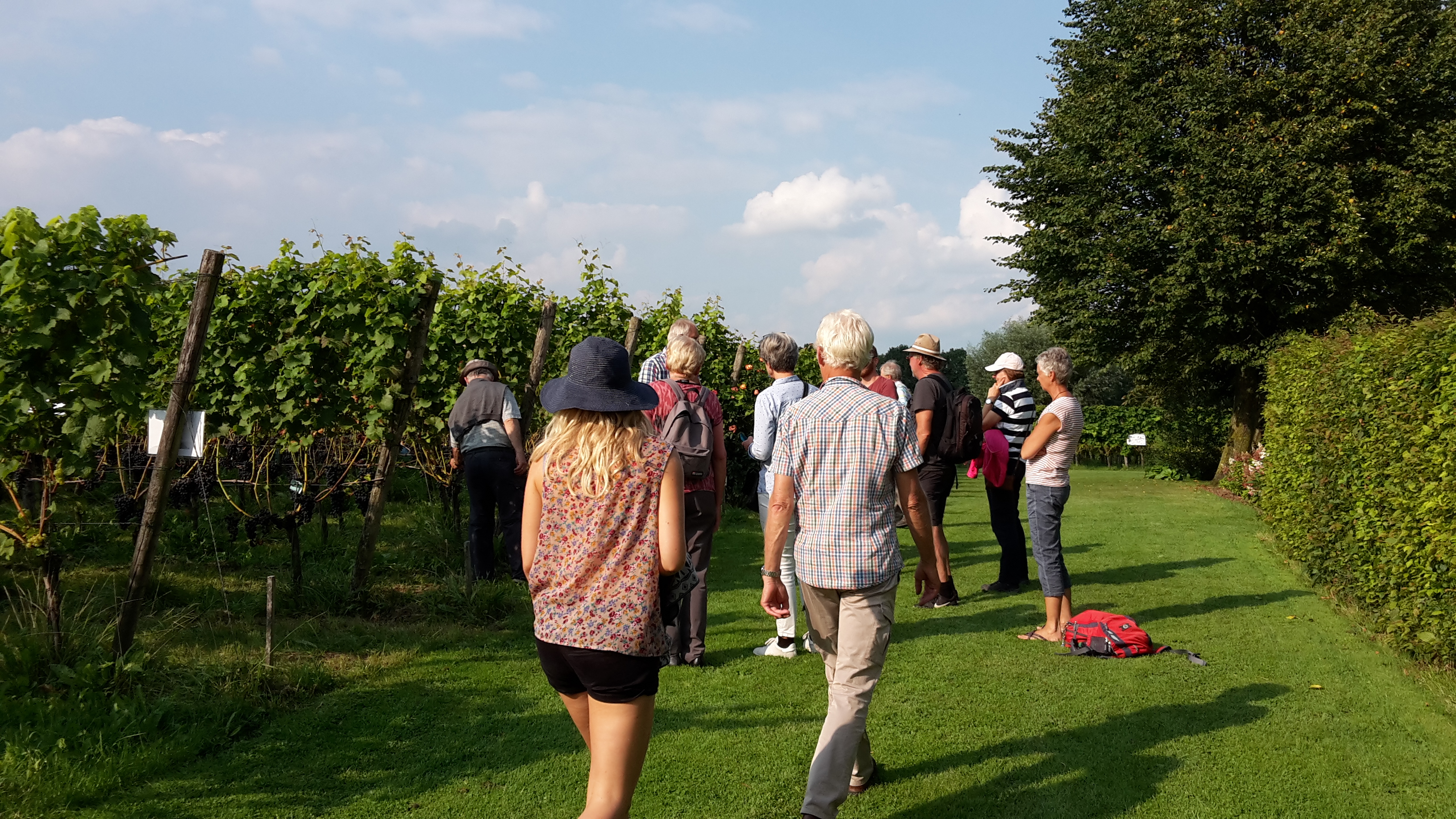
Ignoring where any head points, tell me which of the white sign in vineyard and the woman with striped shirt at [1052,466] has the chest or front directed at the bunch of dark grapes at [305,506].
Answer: the woman with striped shirt

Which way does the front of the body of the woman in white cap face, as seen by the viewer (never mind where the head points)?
to the viewer's left

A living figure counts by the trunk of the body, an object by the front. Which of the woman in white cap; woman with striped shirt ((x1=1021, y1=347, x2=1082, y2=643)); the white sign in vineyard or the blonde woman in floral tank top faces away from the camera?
the blonde woman in floral tank top

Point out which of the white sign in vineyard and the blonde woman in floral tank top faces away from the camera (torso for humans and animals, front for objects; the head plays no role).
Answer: the blonde woman in floral tank top

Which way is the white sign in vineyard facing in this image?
toward the camera

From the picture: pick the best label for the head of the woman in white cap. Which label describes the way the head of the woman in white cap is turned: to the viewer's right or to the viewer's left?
to the viewer's left

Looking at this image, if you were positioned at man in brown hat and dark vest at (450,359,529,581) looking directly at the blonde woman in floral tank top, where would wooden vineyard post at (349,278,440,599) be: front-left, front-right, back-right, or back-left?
front-right

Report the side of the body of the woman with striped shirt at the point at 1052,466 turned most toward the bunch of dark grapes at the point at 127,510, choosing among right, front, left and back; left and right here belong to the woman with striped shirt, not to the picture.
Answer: front

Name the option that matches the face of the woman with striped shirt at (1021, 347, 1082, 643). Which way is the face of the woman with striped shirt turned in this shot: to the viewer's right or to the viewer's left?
to the viewer's left

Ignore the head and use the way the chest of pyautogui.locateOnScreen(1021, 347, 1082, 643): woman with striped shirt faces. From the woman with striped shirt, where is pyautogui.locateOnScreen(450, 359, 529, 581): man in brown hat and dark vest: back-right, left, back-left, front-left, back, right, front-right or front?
front

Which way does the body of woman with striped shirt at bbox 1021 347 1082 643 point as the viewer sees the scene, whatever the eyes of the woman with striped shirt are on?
to the viewer's left

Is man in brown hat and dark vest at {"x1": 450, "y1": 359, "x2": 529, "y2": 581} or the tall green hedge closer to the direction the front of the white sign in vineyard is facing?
the tall green hedge

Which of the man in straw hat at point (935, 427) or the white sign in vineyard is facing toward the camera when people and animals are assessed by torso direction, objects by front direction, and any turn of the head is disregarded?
the white sign in vineyard

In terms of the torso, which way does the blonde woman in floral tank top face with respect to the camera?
away from the camera

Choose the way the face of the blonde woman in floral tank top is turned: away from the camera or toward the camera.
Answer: away from the camera

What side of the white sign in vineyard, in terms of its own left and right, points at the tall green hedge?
left

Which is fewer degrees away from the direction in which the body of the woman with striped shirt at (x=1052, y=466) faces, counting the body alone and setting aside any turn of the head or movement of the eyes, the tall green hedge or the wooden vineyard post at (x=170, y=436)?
the wooden vineyard post

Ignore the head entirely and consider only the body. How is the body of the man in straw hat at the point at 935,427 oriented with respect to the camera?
to the viewer's left
